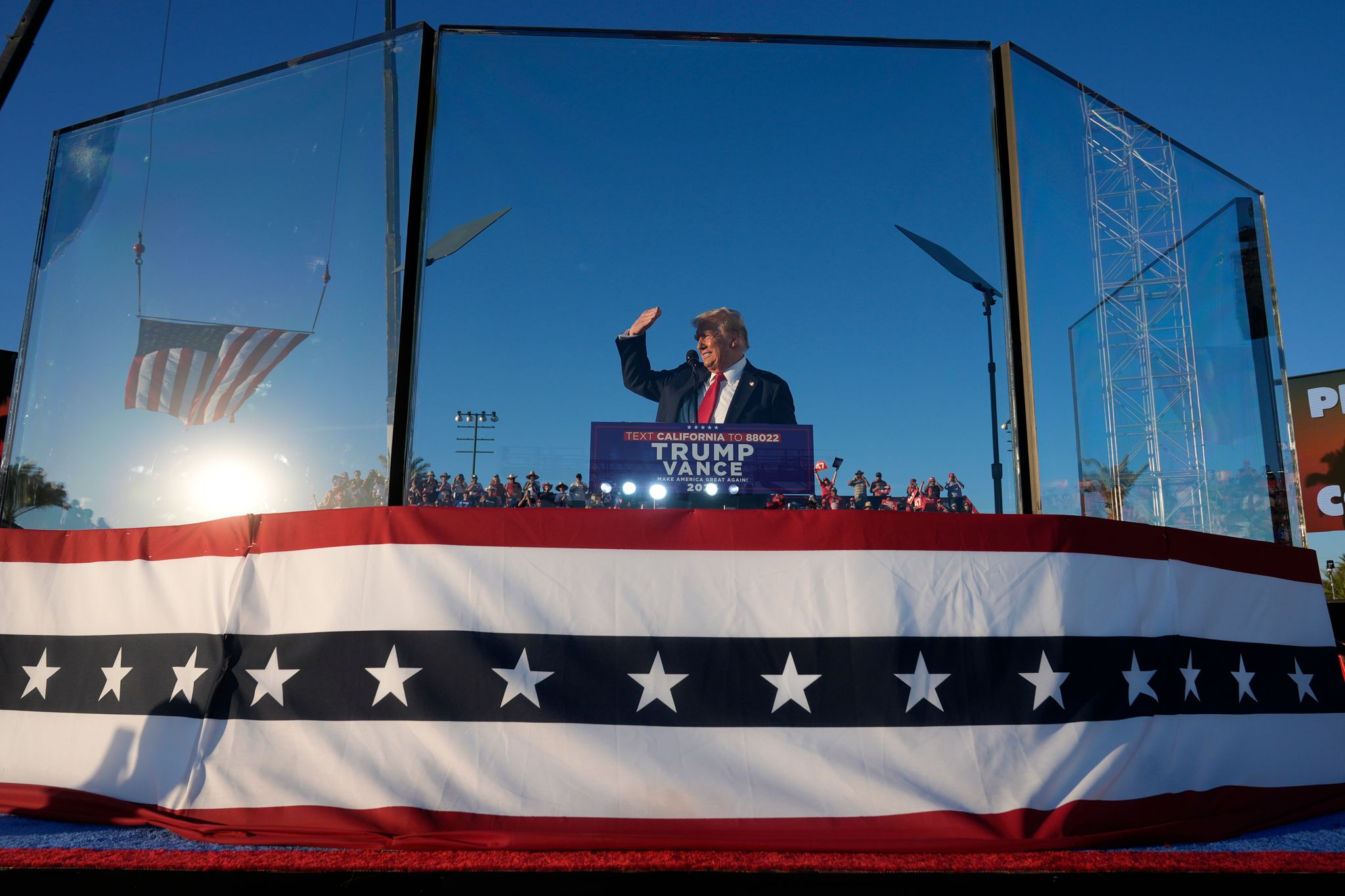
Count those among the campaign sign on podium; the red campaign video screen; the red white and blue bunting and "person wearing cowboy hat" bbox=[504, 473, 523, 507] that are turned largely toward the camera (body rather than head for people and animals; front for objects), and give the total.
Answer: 4

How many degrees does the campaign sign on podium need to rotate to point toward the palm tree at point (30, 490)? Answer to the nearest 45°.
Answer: approximately 90° to its right

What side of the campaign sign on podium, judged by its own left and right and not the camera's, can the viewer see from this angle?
front

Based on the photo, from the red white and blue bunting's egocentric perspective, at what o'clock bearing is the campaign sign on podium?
The campaign sign on podium is roughly at 6 o'clock from the red white and blue bunting.

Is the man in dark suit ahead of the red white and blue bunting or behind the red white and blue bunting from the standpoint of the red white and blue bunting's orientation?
behind

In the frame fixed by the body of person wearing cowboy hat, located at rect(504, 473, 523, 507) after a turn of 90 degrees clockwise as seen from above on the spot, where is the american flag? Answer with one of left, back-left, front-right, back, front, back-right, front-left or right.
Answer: front

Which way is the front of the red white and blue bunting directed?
toward the camera

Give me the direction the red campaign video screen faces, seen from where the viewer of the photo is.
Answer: facing the viewer

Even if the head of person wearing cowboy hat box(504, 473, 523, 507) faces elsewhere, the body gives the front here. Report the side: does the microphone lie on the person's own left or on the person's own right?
on the person's own left

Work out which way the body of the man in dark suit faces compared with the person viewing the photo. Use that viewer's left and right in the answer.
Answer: facing the viewer and to the left of the viewer

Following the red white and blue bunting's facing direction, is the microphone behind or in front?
behind

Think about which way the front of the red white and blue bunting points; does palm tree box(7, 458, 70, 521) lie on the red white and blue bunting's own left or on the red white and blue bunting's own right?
on the red white and blue bunting's own right
